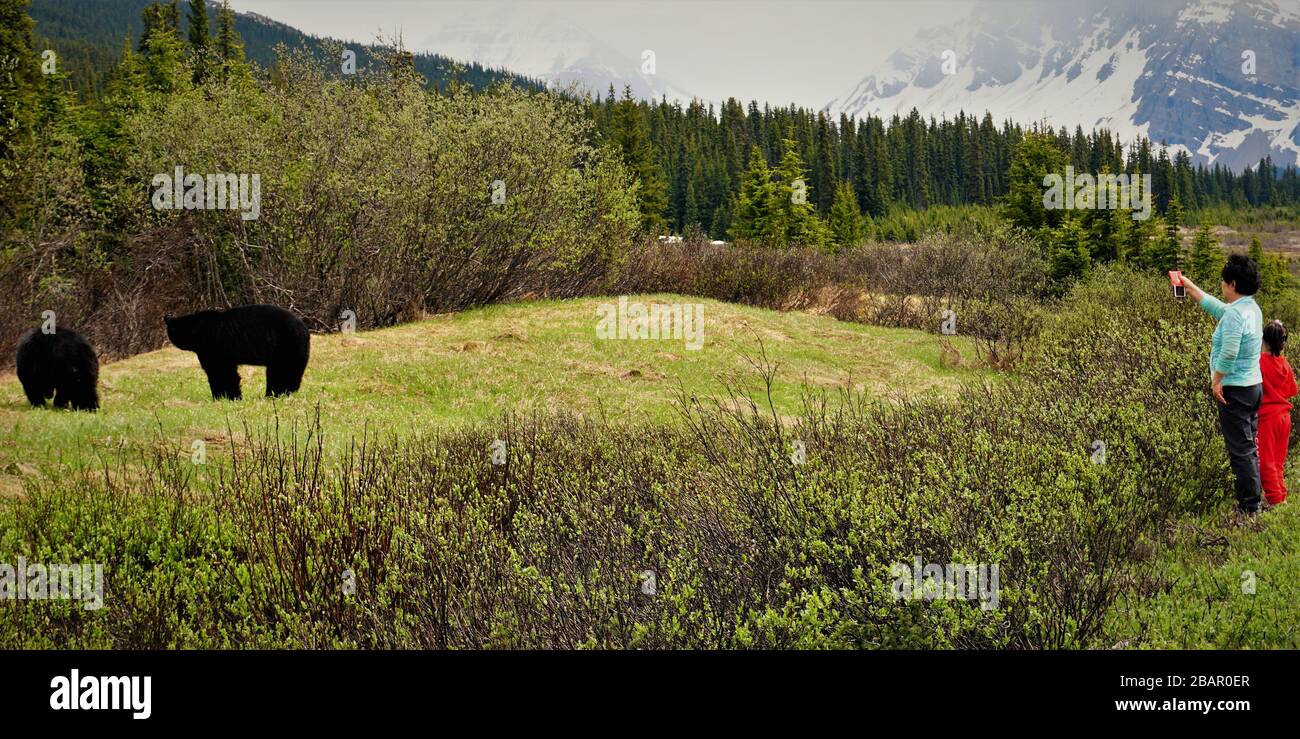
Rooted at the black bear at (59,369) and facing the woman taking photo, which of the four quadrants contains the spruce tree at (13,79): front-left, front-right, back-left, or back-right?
back-left

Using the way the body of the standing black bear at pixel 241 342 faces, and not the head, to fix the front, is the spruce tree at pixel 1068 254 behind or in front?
behind

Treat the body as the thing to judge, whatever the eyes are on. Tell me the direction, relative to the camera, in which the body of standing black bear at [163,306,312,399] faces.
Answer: to the viewer's left

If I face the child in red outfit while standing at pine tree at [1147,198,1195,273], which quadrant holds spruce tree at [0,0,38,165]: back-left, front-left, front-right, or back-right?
front-right

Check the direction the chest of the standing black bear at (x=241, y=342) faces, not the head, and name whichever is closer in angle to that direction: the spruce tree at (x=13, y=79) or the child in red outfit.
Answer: the spruce tree

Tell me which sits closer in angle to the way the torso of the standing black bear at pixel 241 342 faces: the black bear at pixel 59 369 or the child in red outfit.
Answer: the black bear

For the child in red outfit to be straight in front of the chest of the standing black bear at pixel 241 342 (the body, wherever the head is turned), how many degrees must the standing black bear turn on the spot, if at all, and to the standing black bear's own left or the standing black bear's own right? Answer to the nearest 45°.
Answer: approximately 135° to the standing black bear's own left

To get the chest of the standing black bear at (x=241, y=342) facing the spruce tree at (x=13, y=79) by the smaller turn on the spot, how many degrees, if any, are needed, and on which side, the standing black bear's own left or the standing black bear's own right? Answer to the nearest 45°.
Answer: approximately 90° to the standing black bear's own right

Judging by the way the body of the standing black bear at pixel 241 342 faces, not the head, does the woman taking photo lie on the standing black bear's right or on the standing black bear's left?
on the standing black bear's left
